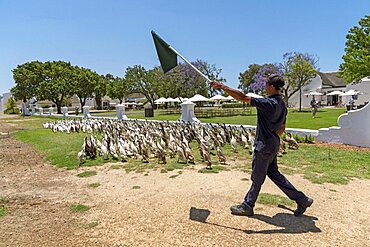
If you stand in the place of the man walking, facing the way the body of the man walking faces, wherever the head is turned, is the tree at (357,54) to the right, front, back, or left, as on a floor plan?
right

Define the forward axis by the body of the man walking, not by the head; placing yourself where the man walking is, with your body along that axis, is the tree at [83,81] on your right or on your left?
on your right

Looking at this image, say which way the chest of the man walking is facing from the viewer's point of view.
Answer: to the viewer's left

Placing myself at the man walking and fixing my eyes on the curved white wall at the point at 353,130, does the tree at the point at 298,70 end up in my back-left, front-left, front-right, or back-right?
front-left

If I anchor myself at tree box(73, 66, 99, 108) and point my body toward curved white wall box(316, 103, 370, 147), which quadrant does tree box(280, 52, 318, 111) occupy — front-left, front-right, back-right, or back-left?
front-left

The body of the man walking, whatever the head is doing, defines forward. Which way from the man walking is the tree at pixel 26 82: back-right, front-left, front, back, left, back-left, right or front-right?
front-right

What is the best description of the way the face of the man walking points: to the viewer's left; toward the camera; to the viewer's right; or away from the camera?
to the viewer's left

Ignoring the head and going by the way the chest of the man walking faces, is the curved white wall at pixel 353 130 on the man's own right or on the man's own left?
on the man's own right

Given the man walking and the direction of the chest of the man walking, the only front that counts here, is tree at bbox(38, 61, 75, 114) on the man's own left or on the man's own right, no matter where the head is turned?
on the man's own right

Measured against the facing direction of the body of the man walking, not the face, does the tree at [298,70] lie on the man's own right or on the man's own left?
on the man's own right
